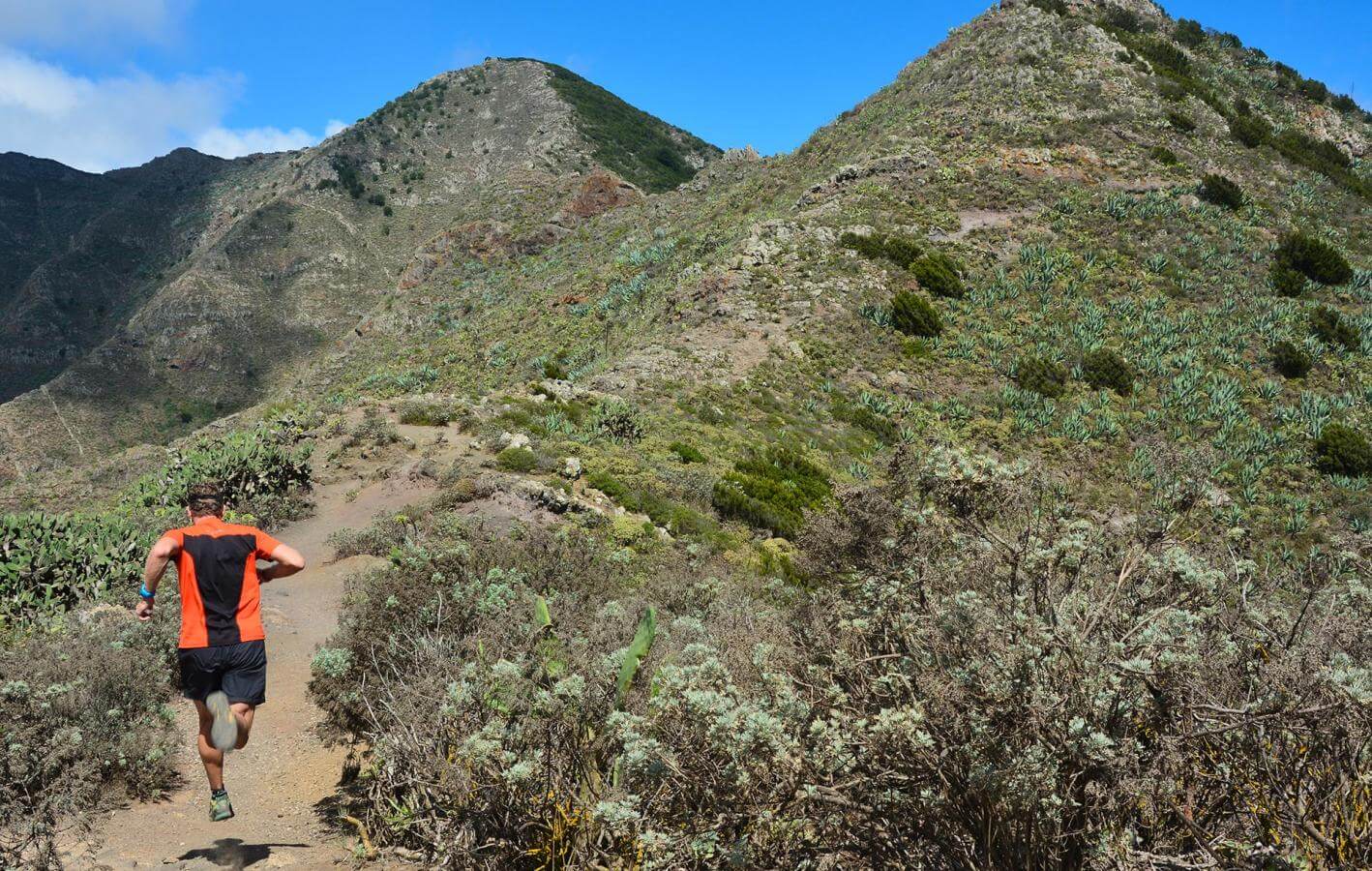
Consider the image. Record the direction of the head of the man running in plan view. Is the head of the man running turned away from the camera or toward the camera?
away from the camera

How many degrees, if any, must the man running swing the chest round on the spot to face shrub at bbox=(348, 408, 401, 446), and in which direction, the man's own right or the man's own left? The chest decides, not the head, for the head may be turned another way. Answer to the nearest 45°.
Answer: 0° — they already face it

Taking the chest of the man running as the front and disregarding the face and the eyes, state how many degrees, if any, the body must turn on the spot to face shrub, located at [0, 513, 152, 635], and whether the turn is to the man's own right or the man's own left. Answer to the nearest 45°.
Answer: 0° — they already face it

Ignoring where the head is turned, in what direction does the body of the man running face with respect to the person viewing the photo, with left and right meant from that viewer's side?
facing away from the viewer

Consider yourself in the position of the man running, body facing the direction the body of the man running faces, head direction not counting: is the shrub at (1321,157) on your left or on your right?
on your right

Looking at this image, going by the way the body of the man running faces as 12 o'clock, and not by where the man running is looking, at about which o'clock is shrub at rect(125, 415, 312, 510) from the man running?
The shrub is roughly at 12 o'clock from the man running.

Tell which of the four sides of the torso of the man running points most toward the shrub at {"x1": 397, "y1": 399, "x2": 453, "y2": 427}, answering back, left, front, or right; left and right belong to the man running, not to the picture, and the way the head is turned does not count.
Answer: front
